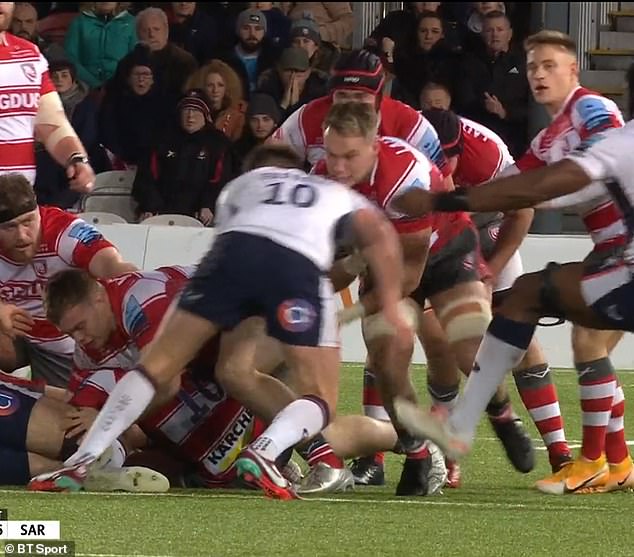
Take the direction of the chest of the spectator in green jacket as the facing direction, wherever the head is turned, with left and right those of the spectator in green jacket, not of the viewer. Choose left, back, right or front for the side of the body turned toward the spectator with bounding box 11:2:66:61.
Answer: right

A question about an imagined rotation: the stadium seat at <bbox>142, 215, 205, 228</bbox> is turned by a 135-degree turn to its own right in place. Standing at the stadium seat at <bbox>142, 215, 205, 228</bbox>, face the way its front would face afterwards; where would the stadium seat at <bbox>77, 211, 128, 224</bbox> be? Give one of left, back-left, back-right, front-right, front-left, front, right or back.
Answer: front-left

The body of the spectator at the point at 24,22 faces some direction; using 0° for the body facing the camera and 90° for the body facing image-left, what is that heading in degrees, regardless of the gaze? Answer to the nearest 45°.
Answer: approximately 0°

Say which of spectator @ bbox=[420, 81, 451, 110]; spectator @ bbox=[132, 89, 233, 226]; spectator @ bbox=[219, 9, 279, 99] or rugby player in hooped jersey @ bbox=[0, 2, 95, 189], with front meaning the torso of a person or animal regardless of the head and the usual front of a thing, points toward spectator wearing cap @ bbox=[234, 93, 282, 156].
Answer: spectator @ bbox=[219, 9, 279, 99]

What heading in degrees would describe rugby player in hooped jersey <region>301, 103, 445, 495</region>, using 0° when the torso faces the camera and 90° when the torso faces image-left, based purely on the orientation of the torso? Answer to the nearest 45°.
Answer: approximately 45°

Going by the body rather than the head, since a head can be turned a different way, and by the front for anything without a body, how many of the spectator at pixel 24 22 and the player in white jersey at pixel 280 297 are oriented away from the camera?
1

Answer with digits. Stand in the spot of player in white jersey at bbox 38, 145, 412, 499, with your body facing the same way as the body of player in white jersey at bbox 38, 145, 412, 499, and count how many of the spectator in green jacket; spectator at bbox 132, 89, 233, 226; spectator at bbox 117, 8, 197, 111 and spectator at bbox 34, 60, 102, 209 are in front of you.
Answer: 4
